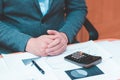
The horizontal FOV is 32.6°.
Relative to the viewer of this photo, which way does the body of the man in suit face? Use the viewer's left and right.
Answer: facing the viewer and to the right of the viewer
